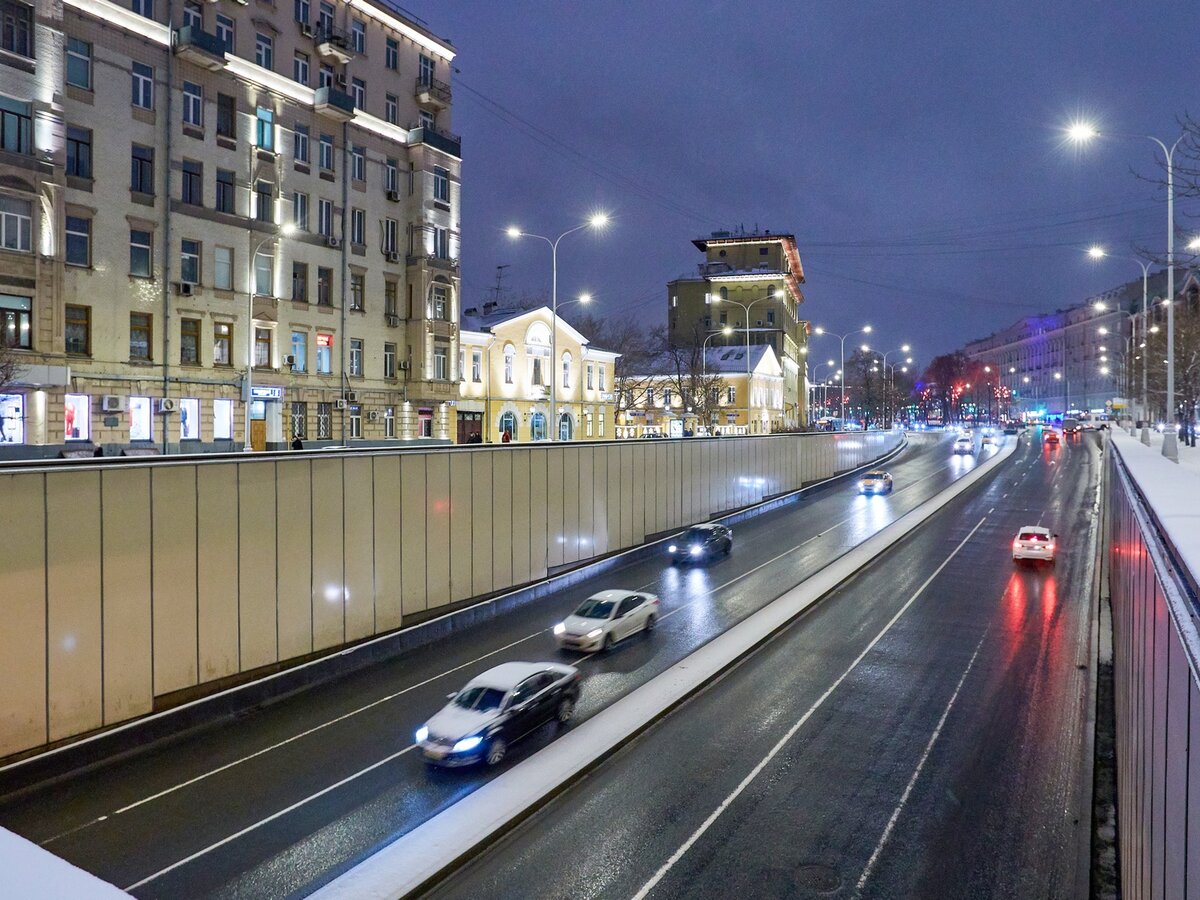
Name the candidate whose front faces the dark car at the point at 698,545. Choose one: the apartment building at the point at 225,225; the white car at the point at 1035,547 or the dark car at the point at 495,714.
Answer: the apartment building

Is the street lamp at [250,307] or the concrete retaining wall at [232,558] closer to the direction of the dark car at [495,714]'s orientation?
the concrete retaining wall

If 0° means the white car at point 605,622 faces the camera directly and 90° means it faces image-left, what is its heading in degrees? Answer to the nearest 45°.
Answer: approximately 45°

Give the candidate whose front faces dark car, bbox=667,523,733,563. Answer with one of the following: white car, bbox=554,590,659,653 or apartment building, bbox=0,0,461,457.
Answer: the apartment building
